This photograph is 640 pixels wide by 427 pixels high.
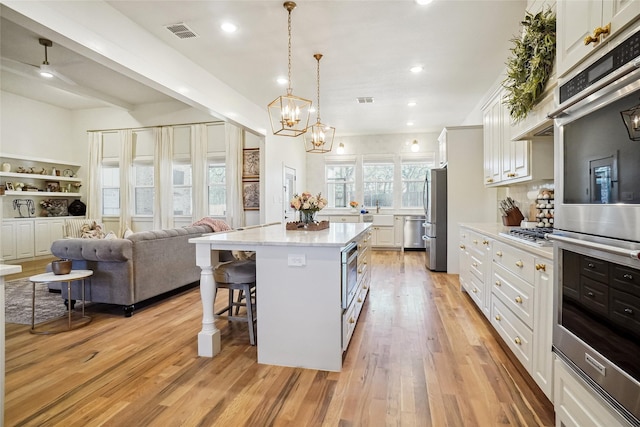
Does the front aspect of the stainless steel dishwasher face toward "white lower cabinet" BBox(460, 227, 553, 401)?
yes

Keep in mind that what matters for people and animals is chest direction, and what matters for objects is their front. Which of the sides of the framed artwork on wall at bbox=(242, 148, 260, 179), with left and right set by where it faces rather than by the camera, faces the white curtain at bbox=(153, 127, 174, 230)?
right

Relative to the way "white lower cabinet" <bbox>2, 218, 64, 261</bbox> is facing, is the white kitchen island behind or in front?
in front

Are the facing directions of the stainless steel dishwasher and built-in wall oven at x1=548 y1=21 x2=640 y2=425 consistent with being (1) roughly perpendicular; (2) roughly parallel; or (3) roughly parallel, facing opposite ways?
roughly perpendicular

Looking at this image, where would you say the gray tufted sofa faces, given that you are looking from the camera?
facing away from the viewer and to the left of the viewer

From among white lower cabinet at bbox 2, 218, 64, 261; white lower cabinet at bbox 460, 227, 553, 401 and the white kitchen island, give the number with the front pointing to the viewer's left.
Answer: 1

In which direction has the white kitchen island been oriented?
to the viewer's right

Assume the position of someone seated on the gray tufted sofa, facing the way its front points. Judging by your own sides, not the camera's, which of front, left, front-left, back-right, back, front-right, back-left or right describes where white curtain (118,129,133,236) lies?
front-right

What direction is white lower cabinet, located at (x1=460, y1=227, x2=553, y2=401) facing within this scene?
to the viewer's left

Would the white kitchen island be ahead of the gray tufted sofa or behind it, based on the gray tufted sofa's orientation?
behind
